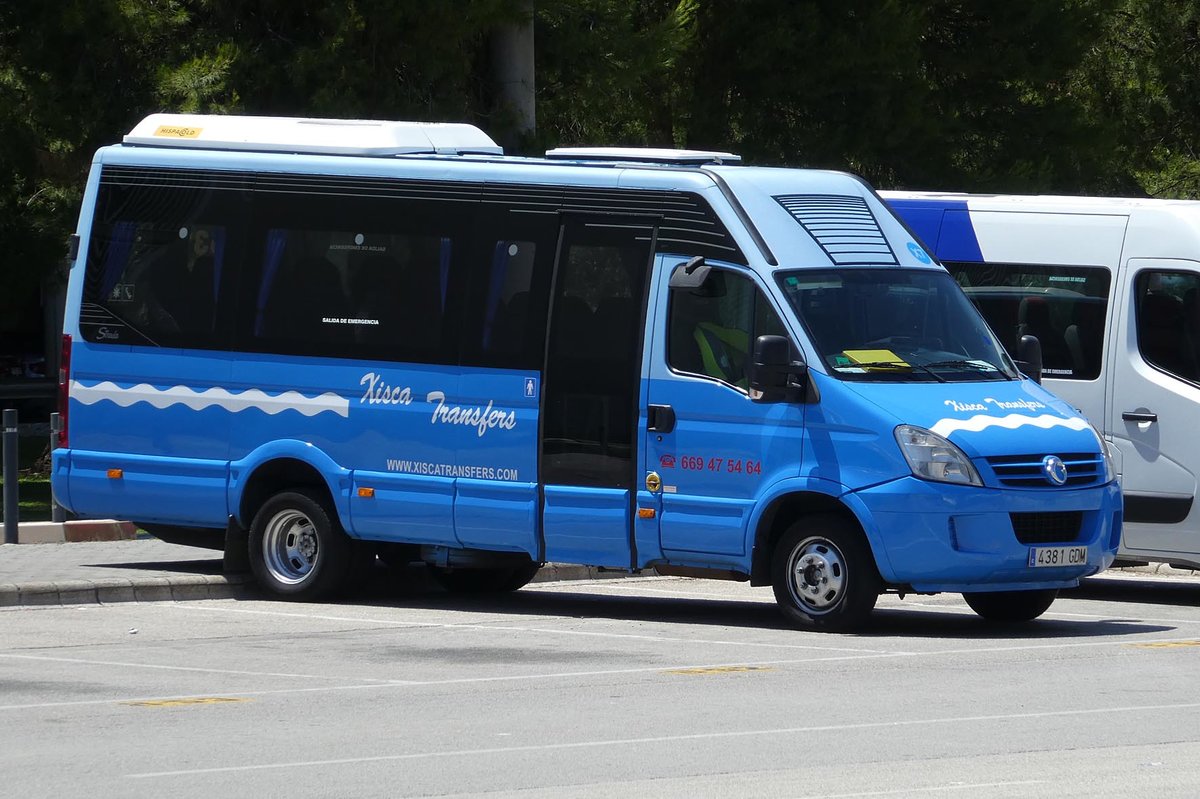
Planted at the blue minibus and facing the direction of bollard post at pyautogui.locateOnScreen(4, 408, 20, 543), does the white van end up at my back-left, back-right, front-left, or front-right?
back-right

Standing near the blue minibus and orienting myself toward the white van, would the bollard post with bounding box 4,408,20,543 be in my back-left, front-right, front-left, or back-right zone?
back-left

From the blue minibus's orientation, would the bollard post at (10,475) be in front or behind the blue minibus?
behind

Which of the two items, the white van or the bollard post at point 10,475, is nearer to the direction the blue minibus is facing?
the white van

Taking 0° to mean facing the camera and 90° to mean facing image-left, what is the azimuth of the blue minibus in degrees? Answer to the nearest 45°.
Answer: approximately 315°

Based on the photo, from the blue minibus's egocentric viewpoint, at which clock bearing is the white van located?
The white van is roughly at 10 o'clock from the blue minibus.
